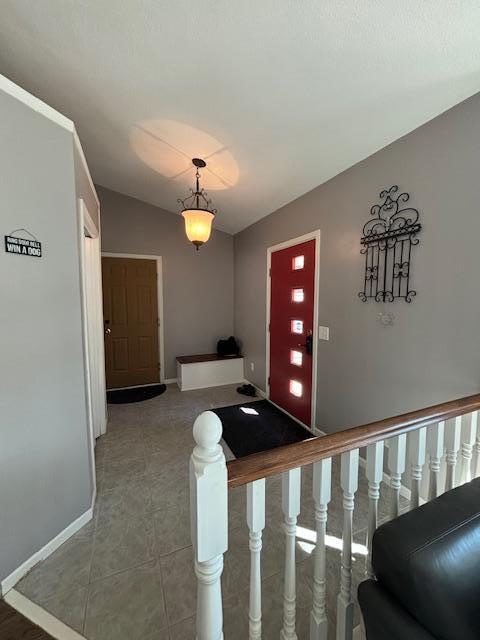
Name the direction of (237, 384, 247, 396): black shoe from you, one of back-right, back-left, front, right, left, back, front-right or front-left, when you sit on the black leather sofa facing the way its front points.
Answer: back

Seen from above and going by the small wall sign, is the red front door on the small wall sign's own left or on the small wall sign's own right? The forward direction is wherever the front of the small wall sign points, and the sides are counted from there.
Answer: on the small wall sign's own left

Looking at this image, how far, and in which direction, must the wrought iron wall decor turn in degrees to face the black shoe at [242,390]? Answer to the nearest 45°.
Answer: approximately 90° to its right

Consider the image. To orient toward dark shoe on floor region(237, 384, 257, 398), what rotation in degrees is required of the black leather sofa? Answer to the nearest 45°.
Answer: approximately 180°

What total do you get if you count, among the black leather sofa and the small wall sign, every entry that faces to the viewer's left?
0

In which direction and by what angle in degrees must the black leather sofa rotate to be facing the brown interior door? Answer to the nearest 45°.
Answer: approximately 135° to its right

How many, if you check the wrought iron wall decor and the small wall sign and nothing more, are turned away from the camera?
0

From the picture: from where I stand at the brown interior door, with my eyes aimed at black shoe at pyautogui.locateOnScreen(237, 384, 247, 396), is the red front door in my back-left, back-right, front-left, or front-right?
front-right

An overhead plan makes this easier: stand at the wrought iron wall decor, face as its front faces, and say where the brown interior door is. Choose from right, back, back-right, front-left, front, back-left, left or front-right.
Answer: front-right

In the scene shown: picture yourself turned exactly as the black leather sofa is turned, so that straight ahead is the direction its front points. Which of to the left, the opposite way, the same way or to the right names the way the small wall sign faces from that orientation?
to the left

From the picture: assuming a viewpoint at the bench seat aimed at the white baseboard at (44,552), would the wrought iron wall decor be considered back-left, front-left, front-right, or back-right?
front-left

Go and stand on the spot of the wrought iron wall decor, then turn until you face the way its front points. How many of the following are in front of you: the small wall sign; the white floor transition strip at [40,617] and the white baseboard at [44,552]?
3

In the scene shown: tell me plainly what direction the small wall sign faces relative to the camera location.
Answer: facing the viewer and to the right of the viewer
